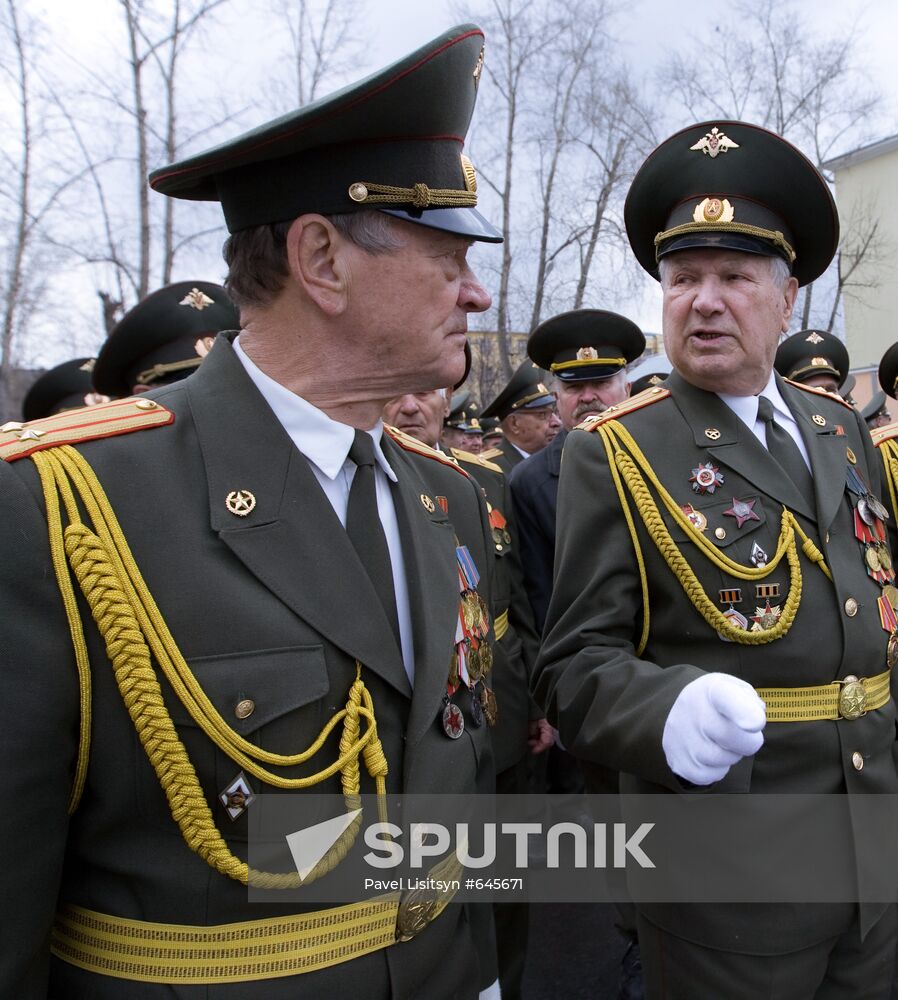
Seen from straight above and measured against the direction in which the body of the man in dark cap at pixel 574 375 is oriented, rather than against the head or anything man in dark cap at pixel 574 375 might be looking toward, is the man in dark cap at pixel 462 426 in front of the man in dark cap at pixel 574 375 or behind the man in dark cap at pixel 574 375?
behind

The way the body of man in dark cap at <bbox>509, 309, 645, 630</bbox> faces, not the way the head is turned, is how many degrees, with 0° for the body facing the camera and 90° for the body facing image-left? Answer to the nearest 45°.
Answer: approximately 0°

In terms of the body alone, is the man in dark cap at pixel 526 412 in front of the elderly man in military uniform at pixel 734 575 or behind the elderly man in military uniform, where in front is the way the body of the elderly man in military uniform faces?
behind

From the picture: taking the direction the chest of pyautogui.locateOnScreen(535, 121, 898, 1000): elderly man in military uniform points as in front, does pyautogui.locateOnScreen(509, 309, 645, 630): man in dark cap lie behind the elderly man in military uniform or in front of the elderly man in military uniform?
behind

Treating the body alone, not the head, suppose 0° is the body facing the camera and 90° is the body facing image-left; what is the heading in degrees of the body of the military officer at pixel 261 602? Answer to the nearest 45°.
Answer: approximately 315°
